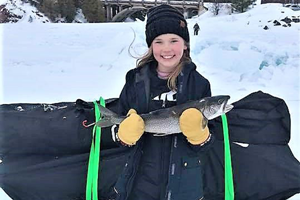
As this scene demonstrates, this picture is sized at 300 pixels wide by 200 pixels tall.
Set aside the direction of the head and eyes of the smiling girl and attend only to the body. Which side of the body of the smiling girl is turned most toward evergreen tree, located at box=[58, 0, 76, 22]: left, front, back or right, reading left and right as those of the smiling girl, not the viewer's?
back

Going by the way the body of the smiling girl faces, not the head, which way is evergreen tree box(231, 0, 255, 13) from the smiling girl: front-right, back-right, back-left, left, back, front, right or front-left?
back

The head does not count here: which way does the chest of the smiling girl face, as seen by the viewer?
toward the camera

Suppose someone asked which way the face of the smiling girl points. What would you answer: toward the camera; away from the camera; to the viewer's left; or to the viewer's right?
toward the camera

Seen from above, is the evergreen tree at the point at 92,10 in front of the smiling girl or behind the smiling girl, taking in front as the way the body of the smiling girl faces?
behind

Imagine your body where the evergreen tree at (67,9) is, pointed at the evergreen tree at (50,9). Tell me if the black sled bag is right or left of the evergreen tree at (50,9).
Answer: left
